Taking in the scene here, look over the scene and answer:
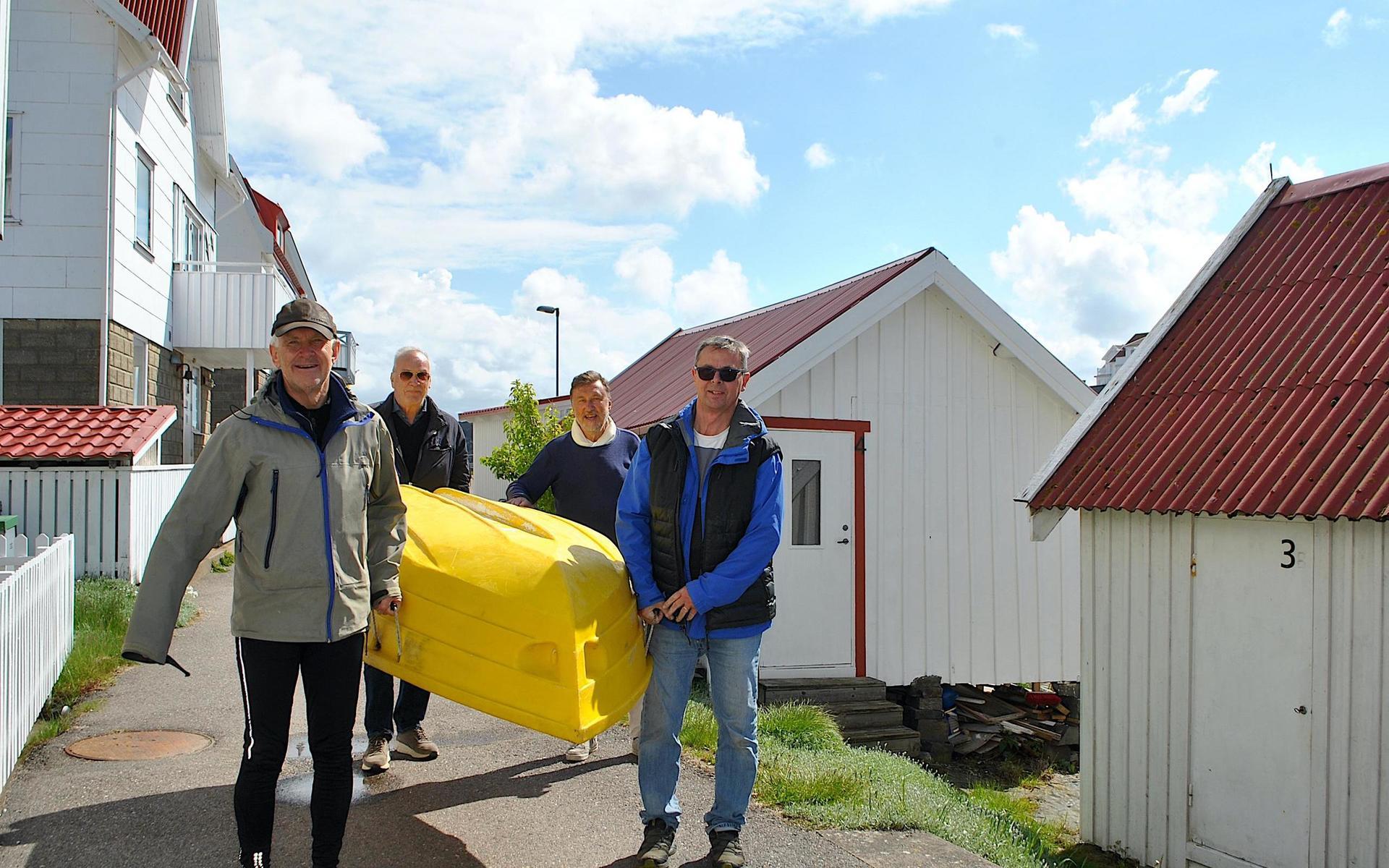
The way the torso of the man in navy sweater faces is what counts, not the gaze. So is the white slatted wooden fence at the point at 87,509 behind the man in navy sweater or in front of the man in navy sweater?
behind

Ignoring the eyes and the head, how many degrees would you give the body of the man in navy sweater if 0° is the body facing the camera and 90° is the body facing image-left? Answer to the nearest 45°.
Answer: approximately 0°

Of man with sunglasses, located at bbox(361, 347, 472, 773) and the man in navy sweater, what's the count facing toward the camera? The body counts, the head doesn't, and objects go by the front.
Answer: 2

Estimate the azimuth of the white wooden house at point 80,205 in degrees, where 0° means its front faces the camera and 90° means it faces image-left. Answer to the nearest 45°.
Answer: approximately 270°

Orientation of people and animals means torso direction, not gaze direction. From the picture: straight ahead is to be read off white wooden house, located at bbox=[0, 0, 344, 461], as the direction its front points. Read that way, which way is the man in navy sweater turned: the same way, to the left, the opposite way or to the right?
to the right

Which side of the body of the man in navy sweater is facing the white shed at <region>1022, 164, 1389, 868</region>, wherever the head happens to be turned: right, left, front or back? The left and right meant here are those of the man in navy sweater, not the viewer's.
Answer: left
